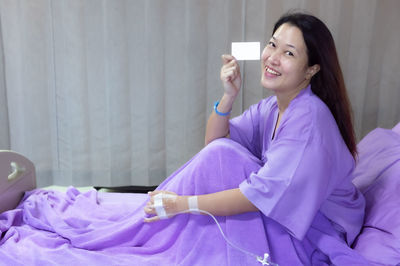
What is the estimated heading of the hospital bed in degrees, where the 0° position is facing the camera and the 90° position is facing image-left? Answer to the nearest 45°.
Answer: approximately 90°
